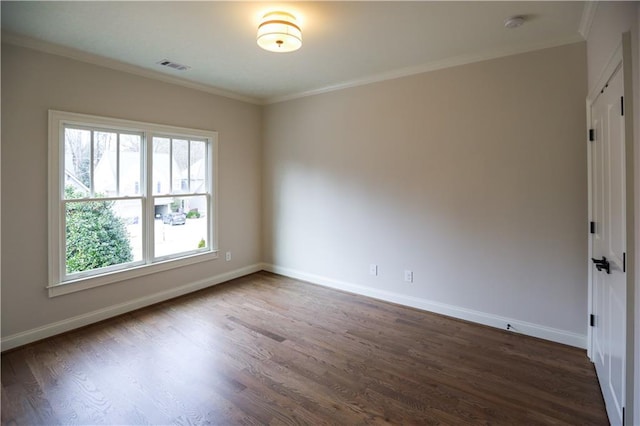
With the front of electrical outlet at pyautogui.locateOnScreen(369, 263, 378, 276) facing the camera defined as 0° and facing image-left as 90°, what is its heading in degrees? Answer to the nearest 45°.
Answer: approximately 45°

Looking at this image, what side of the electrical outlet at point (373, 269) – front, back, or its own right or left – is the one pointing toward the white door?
left

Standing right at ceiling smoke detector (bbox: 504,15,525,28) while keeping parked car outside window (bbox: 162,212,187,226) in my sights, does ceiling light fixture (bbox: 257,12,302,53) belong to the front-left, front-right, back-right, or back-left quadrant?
front-left

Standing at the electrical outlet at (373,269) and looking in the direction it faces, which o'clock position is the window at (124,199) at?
The window is roughly at 1 o'clock from the electrical outlet.
